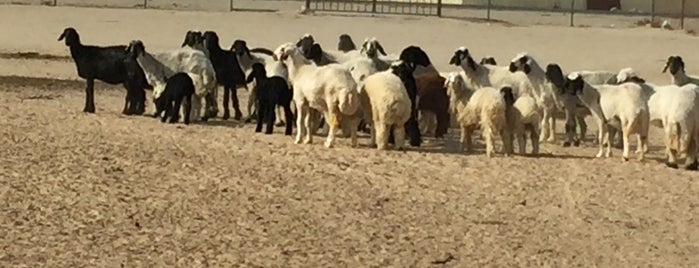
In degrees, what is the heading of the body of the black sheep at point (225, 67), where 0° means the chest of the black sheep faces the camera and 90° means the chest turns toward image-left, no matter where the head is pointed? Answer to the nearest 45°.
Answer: approximately 90°

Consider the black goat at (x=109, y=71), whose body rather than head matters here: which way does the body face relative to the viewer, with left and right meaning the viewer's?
facing to the left of the viewer

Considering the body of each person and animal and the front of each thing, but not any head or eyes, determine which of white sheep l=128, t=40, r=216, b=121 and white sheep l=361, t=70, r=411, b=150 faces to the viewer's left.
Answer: white sheep l=128, t=40, r=216, b=121

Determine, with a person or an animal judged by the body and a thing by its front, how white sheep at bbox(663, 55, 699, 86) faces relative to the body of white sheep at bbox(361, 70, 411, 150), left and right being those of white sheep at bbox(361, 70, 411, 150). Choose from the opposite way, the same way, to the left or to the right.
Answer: to the left

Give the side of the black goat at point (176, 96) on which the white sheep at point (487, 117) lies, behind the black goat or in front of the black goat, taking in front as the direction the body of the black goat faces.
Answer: behind

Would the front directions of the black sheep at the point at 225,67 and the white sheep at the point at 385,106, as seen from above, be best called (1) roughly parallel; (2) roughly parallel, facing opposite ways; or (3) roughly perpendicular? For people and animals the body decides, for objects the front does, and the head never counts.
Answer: roughly perpendicular

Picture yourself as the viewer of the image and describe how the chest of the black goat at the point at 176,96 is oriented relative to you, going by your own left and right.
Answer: facing away from the viewer and to the left of the viewer

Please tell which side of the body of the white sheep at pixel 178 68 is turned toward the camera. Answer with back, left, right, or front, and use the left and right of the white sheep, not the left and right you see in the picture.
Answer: left

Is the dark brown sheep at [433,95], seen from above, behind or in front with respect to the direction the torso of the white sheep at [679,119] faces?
in front

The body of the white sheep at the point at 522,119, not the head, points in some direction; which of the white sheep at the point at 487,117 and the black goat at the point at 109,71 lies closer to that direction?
the black goat

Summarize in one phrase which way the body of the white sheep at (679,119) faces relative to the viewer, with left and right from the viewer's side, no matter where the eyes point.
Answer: facing away from the viewer and to the left of the viewer

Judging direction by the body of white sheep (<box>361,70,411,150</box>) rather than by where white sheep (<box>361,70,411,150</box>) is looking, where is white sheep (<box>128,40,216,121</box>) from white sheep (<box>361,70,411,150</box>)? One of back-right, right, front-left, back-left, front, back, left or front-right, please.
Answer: front-left

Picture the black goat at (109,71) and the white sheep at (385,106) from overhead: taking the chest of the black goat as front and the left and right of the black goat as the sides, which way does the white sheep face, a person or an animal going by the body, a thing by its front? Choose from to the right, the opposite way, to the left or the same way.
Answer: to the right

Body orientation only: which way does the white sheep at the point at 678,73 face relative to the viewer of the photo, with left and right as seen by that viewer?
facing to the left of the viewer

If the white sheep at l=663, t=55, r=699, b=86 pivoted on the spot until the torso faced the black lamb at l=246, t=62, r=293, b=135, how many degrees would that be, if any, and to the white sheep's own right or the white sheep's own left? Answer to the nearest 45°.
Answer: approximately 45° to the white sheep's own left
